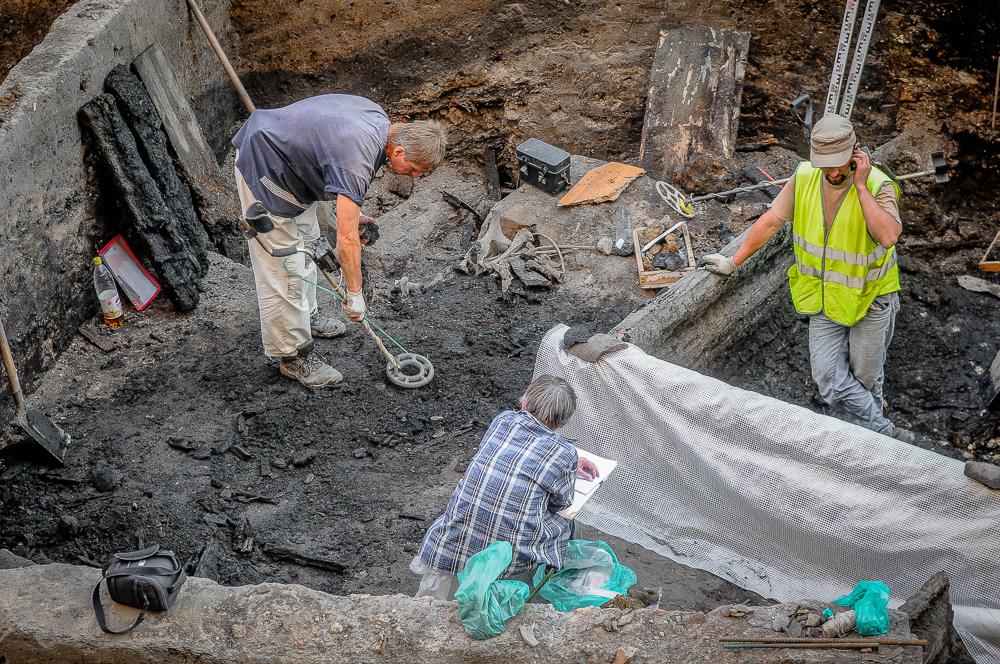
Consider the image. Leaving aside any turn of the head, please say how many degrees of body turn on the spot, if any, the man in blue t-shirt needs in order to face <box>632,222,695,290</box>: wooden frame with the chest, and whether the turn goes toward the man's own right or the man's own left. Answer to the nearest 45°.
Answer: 0° — they already face it

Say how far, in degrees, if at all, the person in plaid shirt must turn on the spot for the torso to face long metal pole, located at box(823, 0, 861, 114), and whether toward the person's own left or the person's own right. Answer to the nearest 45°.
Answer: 0° — they already face it

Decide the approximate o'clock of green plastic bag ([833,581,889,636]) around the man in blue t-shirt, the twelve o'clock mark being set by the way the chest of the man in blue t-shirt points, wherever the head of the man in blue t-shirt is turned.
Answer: The green plastic bag is roughly at 2 o'clock from the man in blue t-shirt.

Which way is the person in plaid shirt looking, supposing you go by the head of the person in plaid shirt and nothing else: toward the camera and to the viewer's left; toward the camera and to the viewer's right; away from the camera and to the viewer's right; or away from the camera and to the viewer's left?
away from the camera and to the viewer's right

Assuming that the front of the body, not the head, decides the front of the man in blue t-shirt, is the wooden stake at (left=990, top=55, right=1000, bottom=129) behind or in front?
in front

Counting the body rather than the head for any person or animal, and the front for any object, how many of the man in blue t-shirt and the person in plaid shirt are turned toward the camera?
0

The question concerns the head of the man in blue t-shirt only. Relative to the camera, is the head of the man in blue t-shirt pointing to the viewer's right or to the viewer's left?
to the viewer's right

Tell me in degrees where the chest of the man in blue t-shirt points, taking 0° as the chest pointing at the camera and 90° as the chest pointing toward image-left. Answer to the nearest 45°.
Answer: approximately 270°

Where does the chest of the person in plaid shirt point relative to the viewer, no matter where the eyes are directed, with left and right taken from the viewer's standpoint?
facing away from the viewer and to the right of the viewer

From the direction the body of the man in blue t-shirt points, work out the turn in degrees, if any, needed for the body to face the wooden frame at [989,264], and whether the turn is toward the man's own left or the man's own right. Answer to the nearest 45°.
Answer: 0° — they already face it

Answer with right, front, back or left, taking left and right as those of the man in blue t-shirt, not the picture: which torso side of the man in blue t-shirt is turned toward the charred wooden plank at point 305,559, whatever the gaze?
right

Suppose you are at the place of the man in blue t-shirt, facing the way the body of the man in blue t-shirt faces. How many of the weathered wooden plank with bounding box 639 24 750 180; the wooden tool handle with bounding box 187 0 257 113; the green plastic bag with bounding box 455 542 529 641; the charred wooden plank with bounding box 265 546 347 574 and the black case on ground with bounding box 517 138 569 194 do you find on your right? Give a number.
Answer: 2

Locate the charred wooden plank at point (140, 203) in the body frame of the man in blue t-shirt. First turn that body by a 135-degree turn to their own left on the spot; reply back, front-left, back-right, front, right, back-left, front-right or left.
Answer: front

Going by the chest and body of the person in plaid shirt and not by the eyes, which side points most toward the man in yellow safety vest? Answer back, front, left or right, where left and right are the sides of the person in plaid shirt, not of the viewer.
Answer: front

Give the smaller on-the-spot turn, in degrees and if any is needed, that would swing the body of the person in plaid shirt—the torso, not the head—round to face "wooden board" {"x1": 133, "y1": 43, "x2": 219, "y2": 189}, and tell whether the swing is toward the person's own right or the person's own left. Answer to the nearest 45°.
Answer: approximately 90° to the person's own left
